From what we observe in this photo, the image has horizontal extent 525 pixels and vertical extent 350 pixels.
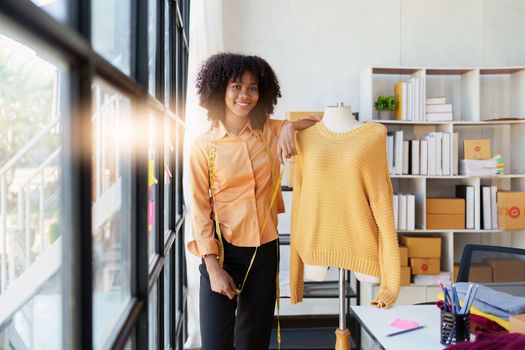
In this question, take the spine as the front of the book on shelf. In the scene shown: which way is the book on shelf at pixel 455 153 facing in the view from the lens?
facing the viewer

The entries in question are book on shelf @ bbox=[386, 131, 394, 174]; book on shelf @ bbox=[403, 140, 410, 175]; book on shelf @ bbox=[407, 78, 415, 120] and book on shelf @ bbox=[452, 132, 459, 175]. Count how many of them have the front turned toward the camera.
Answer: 4

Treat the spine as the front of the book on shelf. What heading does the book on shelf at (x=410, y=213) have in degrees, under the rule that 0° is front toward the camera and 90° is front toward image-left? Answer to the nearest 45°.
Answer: approximately 0°

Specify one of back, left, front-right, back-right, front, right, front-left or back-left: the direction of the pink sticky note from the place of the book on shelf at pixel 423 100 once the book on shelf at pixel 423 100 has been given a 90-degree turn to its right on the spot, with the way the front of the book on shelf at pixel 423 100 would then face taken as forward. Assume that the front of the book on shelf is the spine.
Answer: left

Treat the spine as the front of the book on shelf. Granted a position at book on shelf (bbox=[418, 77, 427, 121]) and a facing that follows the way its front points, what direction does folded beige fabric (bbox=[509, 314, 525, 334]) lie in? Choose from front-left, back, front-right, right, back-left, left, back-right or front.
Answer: front

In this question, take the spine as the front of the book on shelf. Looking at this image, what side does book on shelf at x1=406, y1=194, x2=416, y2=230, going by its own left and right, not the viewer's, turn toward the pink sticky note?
front

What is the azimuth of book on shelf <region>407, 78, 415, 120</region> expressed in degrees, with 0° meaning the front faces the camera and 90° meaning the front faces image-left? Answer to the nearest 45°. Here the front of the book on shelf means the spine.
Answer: approximately 0°

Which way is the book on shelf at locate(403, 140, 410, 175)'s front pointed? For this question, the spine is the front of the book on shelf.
toward the camera

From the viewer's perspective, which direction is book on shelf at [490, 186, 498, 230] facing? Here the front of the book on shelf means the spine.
toward the camera

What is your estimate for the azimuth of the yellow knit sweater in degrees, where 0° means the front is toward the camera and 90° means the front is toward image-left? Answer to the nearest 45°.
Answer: approximately 45°
